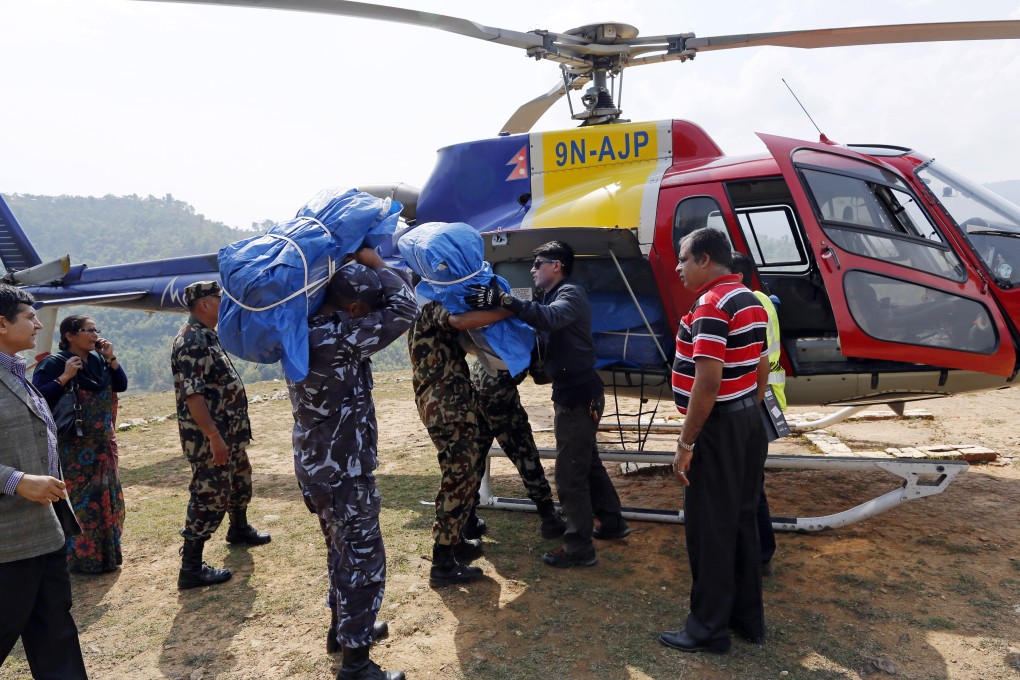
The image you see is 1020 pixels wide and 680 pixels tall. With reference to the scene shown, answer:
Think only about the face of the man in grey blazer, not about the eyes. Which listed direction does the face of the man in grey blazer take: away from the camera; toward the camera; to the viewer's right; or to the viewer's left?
to the viewer's right

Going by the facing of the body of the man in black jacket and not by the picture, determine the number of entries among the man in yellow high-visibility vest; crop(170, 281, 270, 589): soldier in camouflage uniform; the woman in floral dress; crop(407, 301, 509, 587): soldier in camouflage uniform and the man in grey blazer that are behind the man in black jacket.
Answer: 1

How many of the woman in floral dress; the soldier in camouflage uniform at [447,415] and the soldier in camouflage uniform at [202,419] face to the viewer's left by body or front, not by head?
0

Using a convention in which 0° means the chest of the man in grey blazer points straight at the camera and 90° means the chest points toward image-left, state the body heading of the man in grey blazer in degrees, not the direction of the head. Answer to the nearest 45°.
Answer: approximately 270°

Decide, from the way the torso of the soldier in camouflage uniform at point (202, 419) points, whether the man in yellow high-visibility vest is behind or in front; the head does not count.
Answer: in front

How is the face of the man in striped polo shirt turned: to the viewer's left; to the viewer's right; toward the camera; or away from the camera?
to the viewer's left

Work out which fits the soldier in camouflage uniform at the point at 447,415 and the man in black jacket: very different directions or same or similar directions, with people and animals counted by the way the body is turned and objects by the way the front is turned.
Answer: very different directions

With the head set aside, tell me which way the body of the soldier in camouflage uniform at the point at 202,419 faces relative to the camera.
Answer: to the viewer's right

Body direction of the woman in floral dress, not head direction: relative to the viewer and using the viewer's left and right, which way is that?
facing the viewer and to the right of the viewer

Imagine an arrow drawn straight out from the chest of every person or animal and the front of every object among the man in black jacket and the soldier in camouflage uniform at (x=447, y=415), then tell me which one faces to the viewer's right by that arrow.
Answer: the soldier in camouflage uniform

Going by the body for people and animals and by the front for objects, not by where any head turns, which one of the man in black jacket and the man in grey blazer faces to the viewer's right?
the man in grey blazer

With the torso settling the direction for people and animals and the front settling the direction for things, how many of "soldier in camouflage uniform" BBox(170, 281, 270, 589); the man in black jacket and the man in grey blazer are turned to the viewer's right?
2

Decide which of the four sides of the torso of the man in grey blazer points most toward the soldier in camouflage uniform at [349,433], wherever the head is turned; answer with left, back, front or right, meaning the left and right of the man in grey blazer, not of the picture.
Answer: front

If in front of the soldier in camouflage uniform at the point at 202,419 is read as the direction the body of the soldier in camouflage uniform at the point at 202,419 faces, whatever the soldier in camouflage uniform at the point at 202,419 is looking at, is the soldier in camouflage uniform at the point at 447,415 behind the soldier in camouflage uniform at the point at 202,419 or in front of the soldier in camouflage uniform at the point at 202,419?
in front
